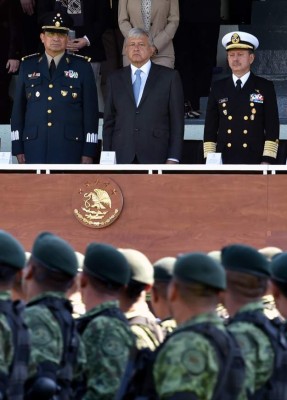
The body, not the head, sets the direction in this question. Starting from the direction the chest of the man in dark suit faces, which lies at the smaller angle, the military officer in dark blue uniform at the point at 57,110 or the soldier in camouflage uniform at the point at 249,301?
the soldier in camouflage uniform

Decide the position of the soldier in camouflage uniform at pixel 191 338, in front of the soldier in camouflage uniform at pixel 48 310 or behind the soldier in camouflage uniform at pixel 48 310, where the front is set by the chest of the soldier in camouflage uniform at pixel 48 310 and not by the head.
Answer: behind

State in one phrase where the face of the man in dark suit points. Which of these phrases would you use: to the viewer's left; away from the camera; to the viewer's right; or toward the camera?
toward the camera

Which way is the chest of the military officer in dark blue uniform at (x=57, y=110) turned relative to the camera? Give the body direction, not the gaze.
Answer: toward the camera

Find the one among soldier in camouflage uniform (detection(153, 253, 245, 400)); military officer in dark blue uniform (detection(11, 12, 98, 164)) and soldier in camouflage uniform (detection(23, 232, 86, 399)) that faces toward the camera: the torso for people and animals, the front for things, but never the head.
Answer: the military officer in dark blue uniform

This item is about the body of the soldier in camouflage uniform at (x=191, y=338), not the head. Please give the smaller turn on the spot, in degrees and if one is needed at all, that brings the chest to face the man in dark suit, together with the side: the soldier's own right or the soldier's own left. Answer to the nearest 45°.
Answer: approximately 45° to the soldier's own right

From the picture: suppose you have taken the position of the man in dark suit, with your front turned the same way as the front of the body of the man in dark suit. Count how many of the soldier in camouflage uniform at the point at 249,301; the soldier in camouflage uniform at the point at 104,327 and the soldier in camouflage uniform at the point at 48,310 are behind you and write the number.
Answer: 0

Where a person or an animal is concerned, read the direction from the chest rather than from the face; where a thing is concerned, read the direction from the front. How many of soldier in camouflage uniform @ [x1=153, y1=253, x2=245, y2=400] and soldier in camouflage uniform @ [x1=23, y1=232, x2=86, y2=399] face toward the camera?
0

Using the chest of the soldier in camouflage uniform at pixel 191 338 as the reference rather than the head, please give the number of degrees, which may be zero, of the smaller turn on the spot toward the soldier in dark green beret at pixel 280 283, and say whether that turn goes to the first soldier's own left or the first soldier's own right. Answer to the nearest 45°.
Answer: approximately 90° to the first soldier's own right

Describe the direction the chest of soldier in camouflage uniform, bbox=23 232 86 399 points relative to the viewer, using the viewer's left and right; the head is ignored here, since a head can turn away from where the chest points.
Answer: facing away from the viewer and to the left of the viewer

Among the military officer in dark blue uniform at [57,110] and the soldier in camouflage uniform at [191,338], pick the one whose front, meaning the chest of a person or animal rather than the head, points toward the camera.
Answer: the military officer in dark blue uniform

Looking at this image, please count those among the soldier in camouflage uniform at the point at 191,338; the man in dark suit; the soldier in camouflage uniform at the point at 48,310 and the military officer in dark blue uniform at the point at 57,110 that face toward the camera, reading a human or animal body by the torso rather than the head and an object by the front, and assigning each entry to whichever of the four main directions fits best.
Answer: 2

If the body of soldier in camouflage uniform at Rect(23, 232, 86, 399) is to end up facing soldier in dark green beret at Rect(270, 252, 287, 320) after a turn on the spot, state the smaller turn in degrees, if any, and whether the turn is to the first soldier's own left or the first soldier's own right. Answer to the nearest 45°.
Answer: approximately 135° to the first soldier's own right

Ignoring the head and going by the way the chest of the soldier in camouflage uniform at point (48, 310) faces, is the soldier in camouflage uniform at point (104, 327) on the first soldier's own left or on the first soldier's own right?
on the first soldier's own right

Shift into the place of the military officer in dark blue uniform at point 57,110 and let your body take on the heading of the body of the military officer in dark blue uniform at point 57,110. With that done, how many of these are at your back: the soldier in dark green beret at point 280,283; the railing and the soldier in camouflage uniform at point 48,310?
0

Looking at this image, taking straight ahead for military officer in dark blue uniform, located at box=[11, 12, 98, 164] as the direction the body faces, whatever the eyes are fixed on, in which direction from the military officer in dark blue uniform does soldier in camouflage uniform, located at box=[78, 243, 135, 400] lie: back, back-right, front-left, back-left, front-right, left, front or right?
front
